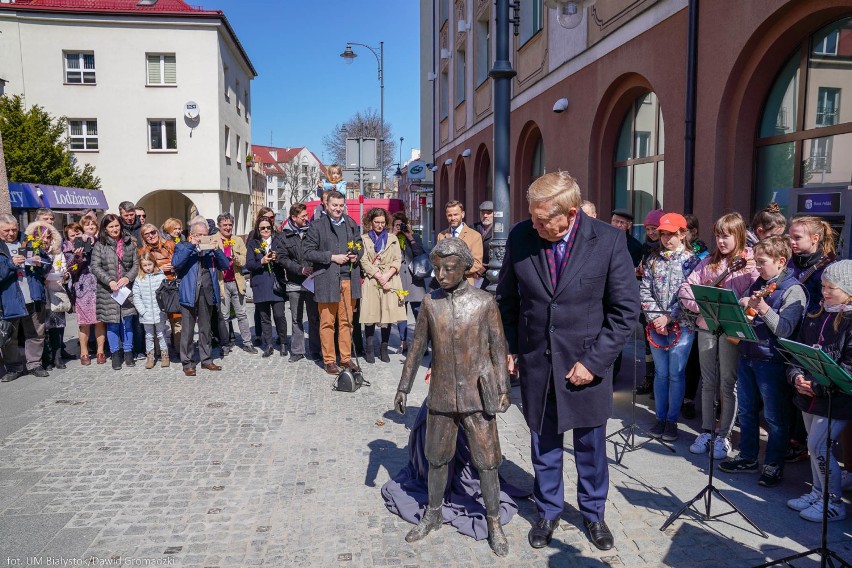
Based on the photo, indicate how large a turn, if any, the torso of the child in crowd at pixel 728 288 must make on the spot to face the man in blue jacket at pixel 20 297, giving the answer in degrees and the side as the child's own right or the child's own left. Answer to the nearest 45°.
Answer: approximately 45° to the child's own right

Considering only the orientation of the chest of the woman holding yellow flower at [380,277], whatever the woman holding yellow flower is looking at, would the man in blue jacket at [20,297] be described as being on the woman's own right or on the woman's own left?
on the woman's own right

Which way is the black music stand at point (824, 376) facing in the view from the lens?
facing away from the viewer and to the right of the viewer

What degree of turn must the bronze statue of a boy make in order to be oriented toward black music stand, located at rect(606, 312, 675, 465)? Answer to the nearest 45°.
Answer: approximately 135° to its left

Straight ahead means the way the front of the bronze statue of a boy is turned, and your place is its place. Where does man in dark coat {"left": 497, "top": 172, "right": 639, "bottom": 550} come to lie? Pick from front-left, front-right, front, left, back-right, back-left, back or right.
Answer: left

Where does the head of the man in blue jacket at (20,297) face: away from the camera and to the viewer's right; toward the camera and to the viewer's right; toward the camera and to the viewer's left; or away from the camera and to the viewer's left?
toward the camera and to the viewer's right

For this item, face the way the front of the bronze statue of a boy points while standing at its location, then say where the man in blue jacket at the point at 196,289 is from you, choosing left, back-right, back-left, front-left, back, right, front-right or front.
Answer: back-right

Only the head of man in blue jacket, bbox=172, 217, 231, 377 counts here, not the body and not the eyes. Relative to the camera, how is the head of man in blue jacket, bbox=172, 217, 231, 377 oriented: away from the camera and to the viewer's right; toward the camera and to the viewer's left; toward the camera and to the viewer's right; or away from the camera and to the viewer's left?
toward the camera and to the viewer's right

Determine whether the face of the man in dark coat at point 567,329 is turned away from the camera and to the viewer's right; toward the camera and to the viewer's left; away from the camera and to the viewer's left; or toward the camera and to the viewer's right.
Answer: toward the camera and to the viewer's left

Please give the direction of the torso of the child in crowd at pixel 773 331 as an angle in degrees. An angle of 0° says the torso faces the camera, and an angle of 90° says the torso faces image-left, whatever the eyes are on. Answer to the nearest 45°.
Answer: approximately 45°

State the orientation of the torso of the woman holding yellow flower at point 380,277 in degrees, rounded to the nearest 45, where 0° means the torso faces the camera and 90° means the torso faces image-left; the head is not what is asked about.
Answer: approximately 0°
